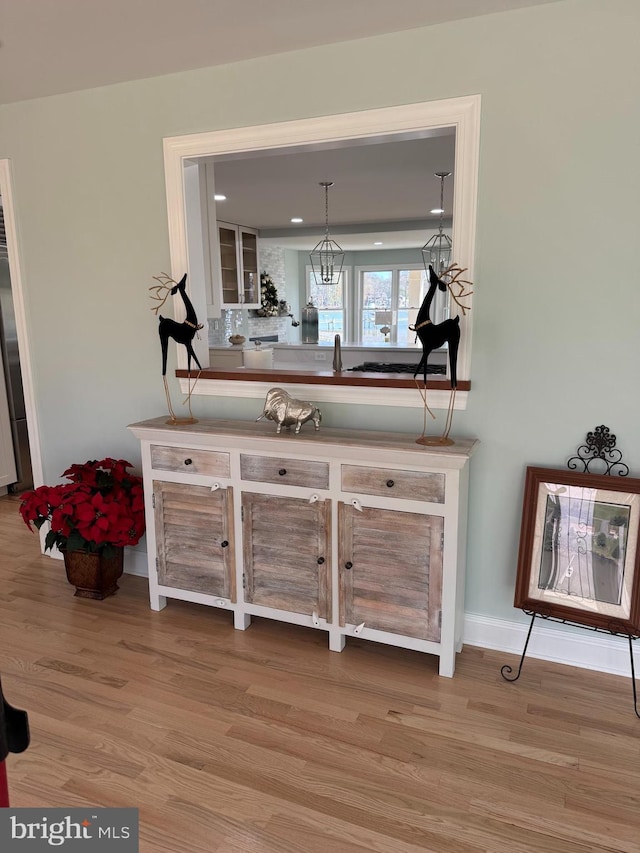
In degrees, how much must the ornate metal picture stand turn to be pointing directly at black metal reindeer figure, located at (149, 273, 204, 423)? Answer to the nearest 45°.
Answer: approximately 45° to its right

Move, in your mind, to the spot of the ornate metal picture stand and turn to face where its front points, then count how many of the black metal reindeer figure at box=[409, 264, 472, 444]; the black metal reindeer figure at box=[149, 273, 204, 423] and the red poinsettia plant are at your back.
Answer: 0

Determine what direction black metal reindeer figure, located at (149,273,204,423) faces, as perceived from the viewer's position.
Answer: facing to the right of the viewer

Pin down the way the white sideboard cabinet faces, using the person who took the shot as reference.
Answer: facing the viewer and to the left of the viewer

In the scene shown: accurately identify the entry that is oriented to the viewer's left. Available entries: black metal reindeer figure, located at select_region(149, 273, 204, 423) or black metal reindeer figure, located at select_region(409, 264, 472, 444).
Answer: black metal reindeer figure, located at select_region(409, 264, 472, 444)

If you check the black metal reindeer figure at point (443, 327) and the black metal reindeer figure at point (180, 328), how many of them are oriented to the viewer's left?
1

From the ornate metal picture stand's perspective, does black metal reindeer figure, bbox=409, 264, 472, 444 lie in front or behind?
in front

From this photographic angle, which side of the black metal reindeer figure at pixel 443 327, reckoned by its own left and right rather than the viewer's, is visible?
left

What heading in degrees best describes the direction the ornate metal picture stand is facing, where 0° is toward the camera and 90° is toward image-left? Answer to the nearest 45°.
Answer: approximately 45°

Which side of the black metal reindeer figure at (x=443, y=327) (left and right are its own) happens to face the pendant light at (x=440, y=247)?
right

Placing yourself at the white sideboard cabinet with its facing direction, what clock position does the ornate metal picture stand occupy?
The ornate metal picture stand is roughly at 8 o'clock from the white sideboard cabinet.

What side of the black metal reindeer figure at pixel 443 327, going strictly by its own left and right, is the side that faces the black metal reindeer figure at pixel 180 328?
front

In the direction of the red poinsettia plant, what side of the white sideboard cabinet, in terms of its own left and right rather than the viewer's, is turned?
right
